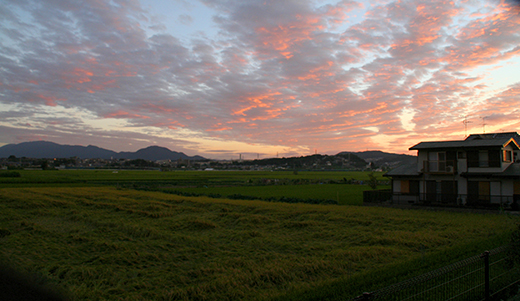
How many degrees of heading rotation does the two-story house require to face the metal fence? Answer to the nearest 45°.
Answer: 0° — it already faces it

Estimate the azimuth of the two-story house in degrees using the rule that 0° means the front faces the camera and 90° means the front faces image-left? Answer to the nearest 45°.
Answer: approximately 0°
